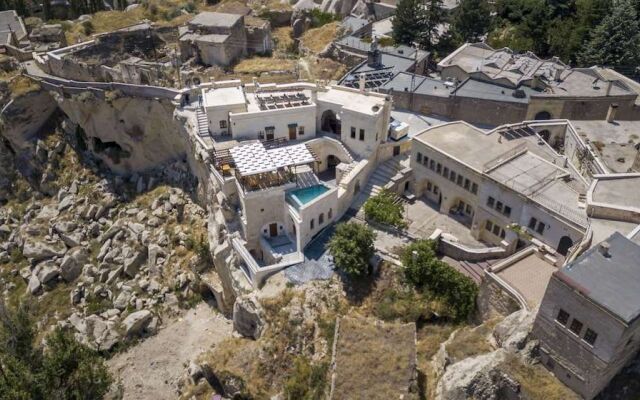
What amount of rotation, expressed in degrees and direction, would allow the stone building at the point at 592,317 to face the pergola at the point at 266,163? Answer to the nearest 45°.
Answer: approximately 45° to its right

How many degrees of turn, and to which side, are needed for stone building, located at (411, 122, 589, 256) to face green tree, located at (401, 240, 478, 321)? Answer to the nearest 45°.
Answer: approximately 45° to its left

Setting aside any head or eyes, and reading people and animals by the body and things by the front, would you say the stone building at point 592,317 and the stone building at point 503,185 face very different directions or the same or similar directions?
same or similar directions

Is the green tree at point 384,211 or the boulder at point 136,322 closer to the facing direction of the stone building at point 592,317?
the boulder

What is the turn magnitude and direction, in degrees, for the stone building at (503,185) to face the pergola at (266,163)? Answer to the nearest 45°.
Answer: approximately 45° to its right

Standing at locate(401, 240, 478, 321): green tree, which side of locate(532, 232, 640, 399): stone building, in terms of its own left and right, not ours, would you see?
right

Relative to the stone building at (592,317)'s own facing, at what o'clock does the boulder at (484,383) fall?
The boulder is roughly at 12 o'clock from the stone building.

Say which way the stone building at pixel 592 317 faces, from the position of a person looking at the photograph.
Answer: facing the viewer and to the left of the viewer

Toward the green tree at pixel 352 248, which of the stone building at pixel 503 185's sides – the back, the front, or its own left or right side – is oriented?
front

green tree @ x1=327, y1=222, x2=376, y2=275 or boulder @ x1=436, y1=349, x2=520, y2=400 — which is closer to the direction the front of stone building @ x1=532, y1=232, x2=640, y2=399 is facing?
the boulder

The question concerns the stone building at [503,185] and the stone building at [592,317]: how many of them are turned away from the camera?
0

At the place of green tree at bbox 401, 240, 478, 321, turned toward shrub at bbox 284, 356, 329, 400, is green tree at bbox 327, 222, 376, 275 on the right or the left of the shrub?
right
